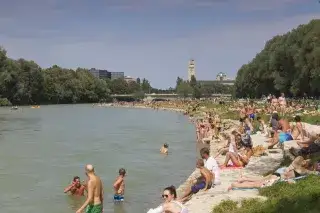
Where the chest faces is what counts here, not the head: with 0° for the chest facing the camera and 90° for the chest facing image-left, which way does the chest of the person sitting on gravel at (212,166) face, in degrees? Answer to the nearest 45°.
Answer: approximately 90°

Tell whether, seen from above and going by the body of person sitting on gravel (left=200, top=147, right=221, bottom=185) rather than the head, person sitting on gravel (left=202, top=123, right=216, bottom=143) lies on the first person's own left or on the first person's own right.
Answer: on the first person's own right

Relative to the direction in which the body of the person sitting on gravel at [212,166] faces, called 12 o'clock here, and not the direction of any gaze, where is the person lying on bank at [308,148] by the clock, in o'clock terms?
the person lying on bank at [308,148] is roughly at 5 o'clock from the person sitting on gravel at [212,166].

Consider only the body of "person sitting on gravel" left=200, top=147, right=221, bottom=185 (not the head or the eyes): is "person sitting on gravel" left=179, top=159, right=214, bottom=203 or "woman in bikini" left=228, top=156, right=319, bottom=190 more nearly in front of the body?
the person sitting on gravel

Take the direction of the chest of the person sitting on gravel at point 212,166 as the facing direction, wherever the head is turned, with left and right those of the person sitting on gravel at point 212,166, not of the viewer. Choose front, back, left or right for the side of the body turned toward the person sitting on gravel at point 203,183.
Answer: left

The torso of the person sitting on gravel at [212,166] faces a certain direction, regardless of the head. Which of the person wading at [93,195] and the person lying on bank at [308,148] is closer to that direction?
the person wading

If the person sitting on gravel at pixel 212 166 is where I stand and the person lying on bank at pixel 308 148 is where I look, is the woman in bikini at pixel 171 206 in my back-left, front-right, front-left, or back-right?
back-right

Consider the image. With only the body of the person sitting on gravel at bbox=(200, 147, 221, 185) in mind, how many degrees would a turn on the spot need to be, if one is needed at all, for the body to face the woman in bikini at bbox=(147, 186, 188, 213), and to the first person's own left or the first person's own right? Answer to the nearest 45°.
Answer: approximately 90° to the first person's own left

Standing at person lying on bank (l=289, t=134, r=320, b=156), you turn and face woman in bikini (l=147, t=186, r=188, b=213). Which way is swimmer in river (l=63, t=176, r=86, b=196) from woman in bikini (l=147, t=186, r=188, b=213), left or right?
right
